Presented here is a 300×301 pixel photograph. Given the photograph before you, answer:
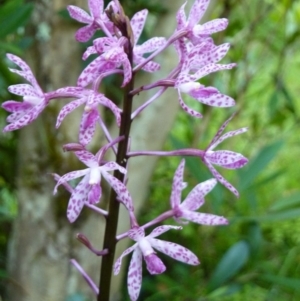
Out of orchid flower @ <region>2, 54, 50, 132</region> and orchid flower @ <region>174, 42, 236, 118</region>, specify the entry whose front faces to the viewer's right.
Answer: orchid flower @ <region>174, 42, 236, 118</region>

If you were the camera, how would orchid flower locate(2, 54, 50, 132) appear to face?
facing to the left of the viewer

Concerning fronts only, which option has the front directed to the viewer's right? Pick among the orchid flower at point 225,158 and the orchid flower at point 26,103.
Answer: the orchid flower at point 225,158

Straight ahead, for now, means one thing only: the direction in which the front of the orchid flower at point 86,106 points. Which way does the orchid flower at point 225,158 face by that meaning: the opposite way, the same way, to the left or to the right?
to the left

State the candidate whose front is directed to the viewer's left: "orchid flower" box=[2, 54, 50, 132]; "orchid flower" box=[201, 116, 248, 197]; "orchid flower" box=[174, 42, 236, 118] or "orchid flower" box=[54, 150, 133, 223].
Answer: "orchid flower" box=[2, 54, 50, 132]

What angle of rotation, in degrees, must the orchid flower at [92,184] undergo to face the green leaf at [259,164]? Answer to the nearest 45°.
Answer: approximately 135° to its left

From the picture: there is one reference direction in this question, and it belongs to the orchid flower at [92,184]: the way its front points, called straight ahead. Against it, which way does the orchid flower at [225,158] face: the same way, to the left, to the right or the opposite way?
to the left
